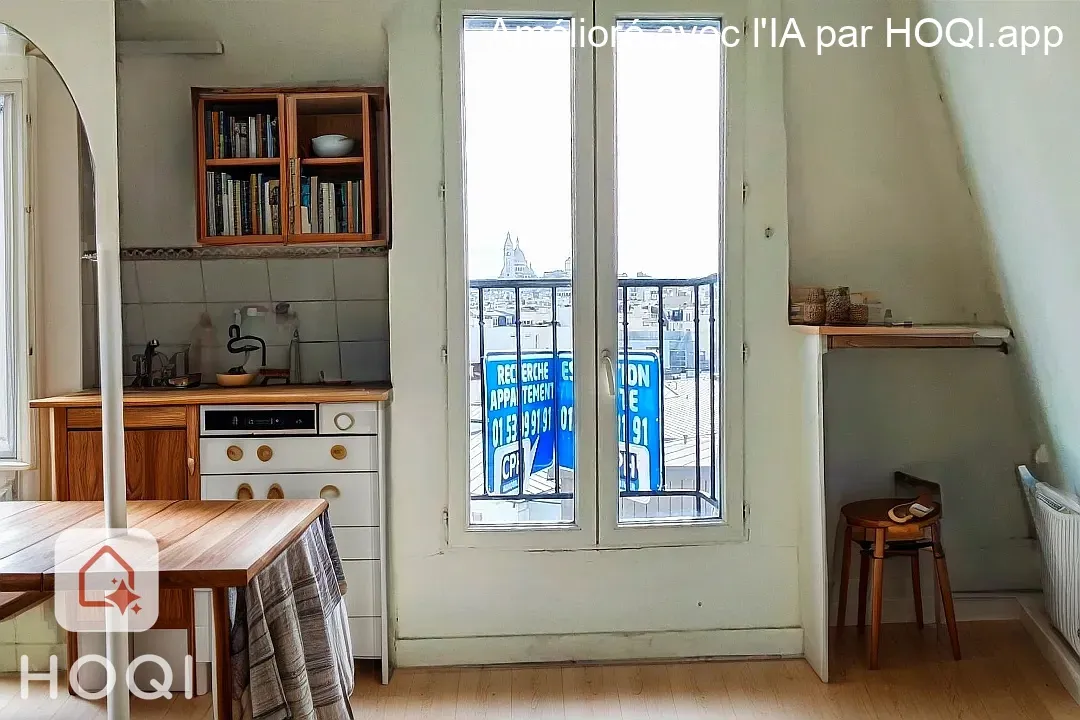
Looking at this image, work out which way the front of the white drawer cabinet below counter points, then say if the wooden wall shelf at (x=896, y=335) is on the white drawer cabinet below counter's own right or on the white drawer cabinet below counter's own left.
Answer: on the white drawer cabinet below counter's own left

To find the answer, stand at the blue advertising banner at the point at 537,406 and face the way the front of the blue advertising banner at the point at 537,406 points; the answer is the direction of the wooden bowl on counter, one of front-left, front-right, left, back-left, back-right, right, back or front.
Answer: right

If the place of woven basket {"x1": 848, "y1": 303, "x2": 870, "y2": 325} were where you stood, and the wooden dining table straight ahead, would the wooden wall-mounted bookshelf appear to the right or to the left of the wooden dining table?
right

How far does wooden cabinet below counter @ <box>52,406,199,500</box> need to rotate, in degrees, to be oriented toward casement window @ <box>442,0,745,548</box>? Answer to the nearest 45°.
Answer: approximately 90° to its left

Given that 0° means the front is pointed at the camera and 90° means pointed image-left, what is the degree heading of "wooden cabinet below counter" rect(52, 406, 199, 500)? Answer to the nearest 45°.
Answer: approximately 0°

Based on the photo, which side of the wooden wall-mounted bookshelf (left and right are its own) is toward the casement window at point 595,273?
left

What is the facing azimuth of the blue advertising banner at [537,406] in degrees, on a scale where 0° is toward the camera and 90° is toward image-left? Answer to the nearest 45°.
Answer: approximately 0°
